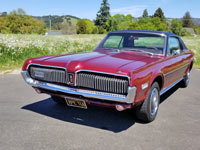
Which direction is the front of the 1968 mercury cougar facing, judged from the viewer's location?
facing the viewer and to the left of the viewer
